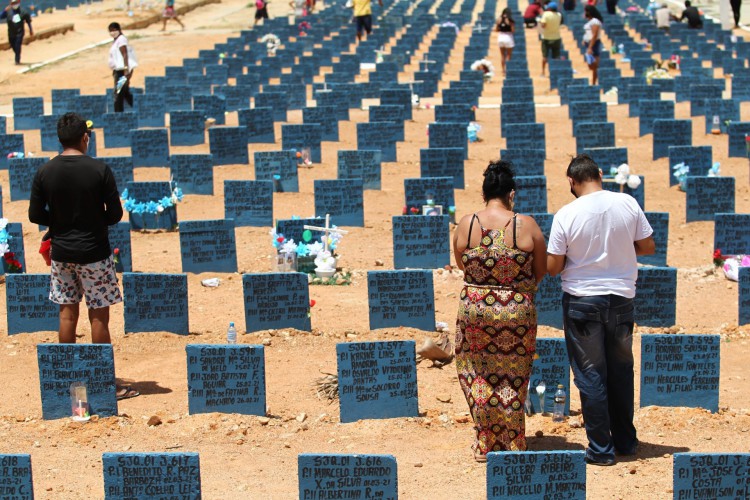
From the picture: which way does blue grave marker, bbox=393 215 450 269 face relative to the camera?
toward the camera

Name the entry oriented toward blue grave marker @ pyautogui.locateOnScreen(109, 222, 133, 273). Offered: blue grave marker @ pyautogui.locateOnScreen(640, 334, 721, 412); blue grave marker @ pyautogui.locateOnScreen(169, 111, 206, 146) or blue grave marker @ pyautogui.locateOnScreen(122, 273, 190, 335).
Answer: blue grave marker @ pyautogui.locateOnScreen(169, 111, 206, 146)

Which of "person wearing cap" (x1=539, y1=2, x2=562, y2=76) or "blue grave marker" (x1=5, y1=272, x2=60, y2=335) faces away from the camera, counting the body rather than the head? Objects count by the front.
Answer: the person wearing cap

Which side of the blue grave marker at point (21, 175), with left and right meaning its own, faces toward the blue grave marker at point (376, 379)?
front

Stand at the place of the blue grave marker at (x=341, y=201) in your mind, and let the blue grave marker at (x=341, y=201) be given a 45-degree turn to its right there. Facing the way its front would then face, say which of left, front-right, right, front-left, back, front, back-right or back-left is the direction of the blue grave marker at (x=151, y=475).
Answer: front-left

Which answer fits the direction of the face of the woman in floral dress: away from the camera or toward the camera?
away from the camera

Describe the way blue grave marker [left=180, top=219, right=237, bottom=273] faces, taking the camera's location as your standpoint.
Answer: facing the viewer

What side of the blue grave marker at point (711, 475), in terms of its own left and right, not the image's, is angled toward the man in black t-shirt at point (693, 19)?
back

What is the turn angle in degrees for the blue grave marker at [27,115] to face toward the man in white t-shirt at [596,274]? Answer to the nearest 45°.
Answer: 0° — it already faces them

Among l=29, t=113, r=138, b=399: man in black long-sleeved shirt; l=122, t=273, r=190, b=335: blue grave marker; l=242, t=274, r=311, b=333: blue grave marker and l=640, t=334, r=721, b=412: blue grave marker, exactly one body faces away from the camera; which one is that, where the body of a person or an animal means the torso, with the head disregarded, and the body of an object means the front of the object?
the man in black long-sleeved shirt

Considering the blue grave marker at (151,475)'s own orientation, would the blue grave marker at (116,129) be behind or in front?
behind

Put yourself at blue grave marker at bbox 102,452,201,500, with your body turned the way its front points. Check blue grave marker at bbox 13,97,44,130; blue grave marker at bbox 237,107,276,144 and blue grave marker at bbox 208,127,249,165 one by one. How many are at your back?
3

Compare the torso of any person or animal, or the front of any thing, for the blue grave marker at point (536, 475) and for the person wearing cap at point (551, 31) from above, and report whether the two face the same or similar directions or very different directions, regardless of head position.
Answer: very different directions

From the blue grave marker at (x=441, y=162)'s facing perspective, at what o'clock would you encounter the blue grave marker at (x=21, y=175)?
the blue grave marker at (x=21, y=175) is roughly at 3 o'clock from the blue grave marker at (x=441, y=162).

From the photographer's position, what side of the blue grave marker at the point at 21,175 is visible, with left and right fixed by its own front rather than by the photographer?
front

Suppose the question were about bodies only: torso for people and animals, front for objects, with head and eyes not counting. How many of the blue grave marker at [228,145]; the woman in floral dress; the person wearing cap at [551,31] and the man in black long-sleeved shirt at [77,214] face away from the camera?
3
